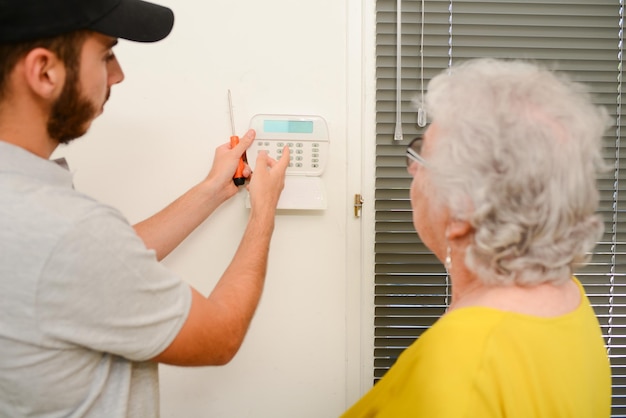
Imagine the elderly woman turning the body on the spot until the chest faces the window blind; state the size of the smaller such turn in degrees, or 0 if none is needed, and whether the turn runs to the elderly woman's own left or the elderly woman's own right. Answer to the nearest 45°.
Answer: approximately 45° to the elderly woman's own right

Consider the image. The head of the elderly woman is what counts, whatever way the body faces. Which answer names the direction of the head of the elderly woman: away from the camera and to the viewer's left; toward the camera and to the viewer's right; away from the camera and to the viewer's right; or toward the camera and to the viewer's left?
away from the camera and to the viewer's left

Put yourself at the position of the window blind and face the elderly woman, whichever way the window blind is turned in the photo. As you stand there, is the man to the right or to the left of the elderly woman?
right

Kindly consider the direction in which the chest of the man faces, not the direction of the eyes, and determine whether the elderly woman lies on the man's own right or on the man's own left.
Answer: on the man's own right

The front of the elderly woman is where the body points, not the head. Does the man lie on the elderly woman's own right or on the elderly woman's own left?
on the elderly woman's own left

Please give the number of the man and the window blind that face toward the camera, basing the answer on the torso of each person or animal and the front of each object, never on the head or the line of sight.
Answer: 1

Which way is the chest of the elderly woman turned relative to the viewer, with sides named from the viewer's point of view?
facing away from the viewer and to the left of the viewer

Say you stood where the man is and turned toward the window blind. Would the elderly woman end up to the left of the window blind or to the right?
right

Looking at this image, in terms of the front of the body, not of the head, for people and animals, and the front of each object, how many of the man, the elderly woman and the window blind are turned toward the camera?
1

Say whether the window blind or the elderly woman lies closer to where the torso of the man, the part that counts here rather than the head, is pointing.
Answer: the window blind

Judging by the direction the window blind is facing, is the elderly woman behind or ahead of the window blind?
ahead

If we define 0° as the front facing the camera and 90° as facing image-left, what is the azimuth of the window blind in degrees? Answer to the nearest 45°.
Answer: approximately 0°

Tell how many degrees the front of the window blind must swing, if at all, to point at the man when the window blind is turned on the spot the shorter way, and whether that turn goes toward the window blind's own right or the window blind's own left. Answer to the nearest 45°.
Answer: approximately 45° to the window blind's own right

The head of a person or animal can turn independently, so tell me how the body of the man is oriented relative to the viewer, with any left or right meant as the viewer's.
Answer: facing away from the viewer and to the right of the viewer
